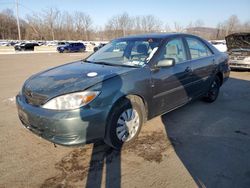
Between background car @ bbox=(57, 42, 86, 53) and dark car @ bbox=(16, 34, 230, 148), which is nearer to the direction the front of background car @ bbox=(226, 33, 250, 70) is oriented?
the dark car

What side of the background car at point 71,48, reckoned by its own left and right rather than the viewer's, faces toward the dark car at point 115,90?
left

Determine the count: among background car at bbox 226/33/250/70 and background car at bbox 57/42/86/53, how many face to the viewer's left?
1

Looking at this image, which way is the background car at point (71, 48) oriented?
to the viewer's left

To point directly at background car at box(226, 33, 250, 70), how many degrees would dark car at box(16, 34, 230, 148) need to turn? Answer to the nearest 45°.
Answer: approximately 180°

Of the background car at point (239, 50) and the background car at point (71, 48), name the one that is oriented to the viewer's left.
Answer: the background car at point (71, 48)

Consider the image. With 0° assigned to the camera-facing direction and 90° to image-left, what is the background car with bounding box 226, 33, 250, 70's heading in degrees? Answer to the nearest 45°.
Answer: approximately 0°

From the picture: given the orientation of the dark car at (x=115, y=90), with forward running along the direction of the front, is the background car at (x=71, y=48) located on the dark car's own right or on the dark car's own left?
on the dark car's own right

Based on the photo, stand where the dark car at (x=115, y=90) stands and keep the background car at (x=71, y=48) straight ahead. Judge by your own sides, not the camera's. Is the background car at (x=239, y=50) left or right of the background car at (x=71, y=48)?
right
